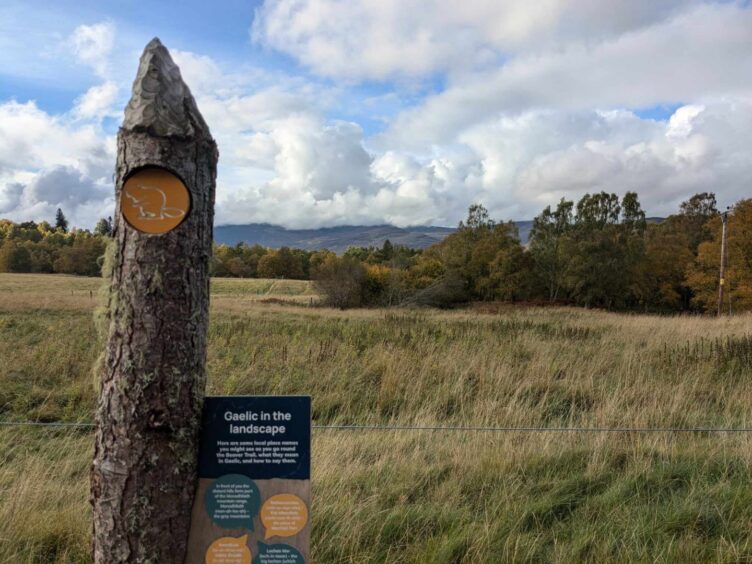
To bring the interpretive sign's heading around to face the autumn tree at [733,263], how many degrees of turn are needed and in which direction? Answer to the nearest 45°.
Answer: approximately 135° to its left

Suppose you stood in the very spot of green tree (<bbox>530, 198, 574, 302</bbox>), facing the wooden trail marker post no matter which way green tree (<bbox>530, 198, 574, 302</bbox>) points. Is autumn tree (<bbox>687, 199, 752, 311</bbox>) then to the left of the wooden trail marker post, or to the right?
left

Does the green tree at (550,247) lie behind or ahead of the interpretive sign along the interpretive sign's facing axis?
behind

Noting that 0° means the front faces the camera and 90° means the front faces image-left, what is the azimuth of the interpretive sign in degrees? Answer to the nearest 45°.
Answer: approximately 0°
